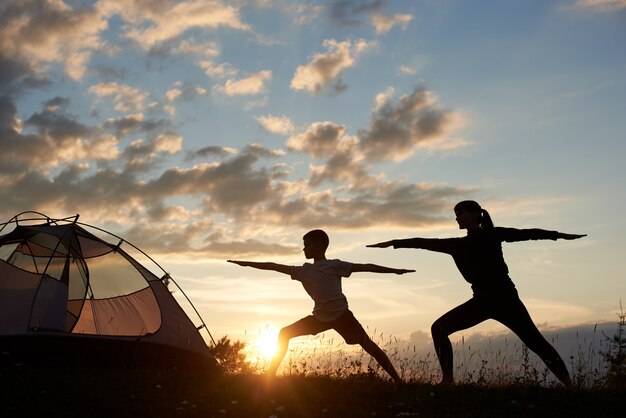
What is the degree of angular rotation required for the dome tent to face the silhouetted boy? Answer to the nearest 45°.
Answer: approximately 45° to its left

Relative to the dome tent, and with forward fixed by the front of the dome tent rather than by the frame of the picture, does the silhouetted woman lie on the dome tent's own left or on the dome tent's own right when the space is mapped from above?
on the dome tent's own left

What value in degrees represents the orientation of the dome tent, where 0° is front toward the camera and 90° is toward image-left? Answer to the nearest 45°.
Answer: approximately 0°
